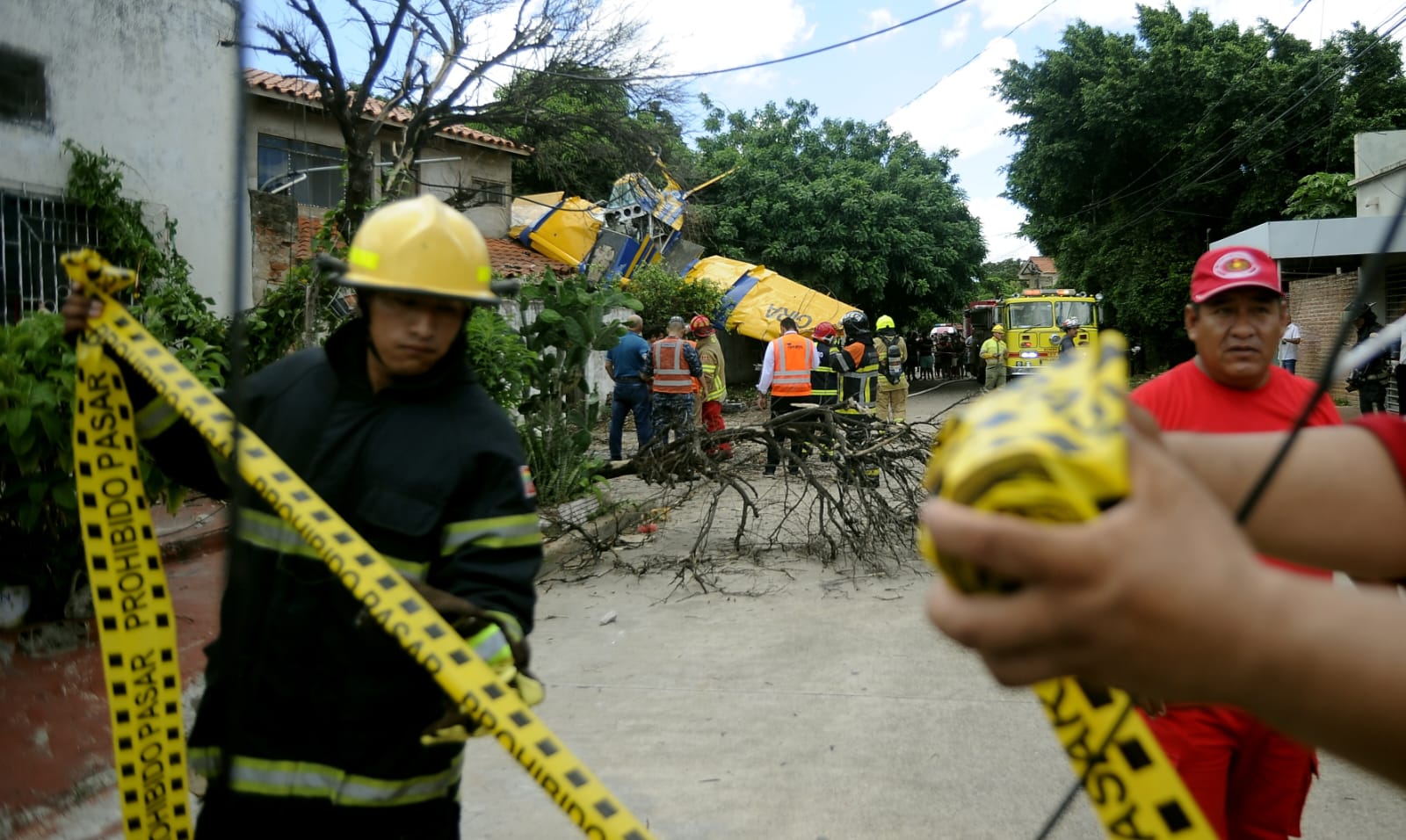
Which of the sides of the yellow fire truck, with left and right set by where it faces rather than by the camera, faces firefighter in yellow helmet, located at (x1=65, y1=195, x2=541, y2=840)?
front

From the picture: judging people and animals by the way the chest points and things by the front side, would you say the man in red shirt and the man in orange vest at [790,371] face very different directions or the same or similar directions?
very different directions

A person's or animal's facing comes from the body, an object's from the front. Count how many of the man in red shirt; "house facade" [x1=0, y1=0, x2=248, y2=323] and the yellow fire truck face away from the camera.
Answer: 0

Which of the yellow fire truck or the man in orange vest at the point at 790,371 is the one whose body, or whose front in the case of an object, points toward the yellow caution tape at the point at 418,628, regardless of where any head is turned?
the yellow fire truck

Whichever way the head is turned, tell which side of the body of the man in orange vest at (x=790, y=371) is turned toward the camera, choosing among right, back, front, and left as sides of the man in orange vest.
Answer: back

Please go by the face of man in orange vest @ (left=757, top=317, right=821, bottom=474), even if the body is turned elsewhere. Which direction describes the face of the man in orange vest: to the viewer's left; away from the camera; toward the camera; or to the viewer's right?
away from the camera

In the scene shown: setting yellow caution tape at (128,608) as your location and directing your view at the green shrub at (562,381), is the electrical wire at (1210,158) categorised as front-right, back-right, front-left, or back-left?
front-right

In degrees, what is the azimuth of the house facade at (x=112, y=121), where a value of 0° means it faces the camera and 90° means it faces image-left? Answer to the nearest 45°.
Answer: approximately 315°

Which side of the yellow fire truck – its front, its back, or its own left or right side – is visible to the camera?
front

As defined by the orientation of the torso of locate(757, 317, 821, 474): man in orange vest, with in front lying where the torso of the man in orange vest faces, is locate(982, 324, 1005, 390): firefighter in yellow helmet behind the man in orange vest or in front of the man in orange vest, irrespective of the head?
in front

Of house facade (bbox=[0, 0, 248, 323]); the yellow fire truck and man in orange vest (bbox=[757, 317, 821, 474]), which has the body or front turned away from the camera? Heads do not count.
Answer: the man in orange vest
